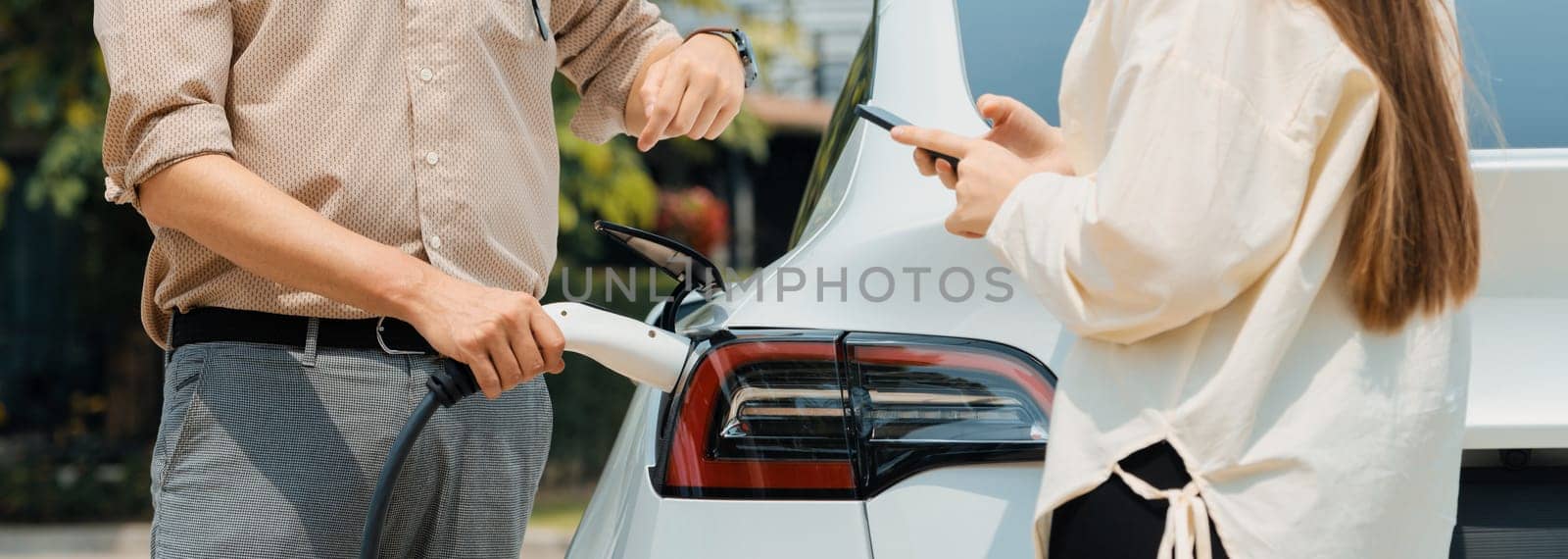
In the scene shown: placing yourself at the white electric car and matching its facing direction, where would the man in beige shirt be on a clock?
The man in beige shirt is roughly at 7 o'clock from the white electric car.

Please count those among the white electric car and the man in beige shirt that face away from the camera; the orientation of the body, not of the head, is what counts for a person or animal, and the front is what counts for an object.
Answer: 1

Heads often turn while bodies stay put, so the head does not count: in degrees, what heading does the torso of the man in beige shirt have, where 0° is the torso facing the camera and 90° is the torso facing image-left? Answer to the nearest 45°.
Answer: approximately 315°

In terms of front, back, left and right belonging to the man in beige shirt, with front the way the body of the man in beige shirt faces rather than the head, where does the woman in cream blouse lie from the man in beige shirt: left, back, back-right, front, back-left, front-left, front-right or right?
front

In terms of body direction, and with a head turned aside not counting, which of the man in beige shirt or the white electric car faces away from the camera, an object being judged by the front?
the white electric car

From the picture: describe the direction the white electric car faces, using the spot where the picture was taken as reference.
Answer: facing away from the viewer

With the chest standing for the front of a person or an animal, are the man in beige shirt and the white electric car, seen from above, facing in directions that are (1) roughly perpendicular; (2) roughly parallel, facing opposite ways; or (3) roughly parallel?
roughly perpendicular
